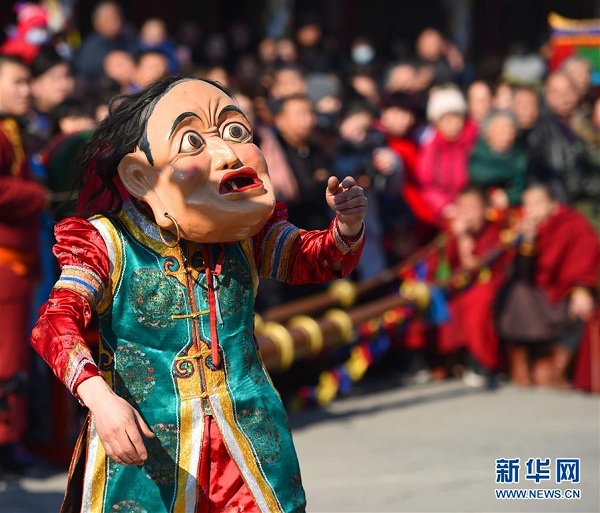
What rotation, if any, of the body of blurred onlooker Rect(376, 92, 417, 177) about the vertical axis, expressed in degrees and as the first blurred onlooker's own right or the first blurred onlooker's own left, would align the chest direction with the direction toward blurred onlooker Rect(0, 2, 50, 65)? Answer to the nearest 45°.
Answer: approximately 90° to the first blurred onlooker's own right

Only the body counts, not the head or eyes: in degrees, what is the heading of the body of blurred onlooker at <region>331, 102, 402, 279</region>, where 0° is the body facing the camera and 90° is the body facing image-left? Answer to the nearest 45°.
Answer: approximately 0°

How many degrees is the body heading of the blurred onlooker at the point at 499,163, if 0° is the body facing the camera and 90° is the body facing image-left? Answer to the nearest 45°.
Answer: approximately 0°

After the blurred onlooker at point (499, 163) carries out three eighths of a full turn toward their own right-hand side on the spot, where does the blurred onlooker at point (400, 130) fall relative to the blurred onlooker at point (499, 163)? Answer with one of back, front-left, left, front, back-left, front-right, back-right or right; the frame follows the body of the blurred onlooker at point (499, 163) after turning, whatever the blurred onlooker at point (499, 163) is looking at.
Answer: front-left
